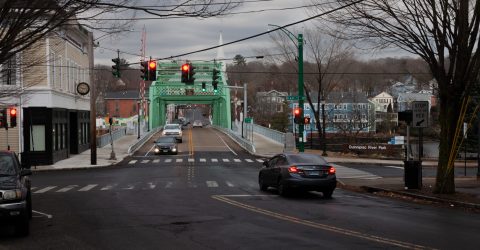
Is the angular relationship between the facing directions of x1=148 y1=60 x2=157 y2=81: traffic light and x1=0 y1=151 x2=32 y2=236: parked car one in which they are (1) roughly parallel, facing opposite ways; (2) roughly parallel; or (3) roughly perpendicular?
roughly parallel

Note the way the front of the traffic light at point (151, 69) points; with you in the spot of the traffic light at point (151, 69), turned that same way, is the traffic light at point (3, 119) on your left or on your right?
on your right

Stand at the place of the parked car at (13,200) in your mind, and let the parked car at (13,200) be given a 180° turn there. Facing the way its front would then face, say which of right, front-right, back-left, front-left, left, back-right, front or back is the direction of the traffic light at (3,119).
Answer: front

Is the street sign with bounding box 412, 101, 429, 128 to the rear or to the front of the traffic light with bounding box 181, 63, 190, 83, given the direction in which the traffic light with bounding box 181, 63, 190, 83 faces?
to the front

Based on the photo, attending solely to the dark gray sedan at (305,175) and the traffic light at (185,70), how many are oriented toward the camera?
1

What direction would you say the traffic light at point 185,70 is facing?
toward the camera

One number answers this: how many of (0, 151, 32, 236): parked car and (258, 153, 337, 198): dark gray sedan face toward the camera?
1

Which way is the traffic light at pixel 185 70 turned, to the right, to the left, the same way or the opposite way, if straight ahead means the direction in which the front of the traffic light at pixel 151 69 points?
the same way

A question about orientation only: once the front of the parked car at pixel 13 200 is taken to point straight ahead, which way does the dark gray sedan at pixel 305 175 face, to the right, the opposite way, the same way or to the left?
the opposite way

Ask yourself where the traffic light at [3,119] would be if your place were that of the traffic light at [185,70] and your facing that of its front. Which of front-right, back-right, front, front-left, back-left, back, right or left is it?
right

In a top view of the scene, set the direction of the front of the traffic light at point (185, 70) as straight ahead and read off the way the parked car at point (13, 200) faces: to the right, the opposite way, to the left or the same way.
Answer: the same way

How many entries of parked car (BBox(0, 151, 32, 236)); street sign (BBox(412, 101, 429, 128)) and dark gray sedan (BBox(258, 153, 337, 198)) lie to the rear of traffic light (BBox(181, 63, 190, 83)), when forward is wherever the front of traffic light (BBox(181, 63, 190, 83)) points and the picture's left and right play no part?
0

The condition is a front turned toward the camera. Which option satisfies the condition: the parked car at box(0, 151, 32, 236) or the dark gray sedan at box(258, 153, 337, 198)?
the parked car

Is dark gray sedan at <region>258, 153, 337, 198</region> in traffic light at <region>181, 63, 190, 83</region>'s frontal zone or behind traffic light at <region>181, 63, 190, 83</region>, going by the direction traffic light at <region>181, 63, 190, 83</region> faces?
frontal zone

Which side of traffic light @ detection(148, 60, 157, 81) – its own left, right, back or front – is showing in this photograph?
front
